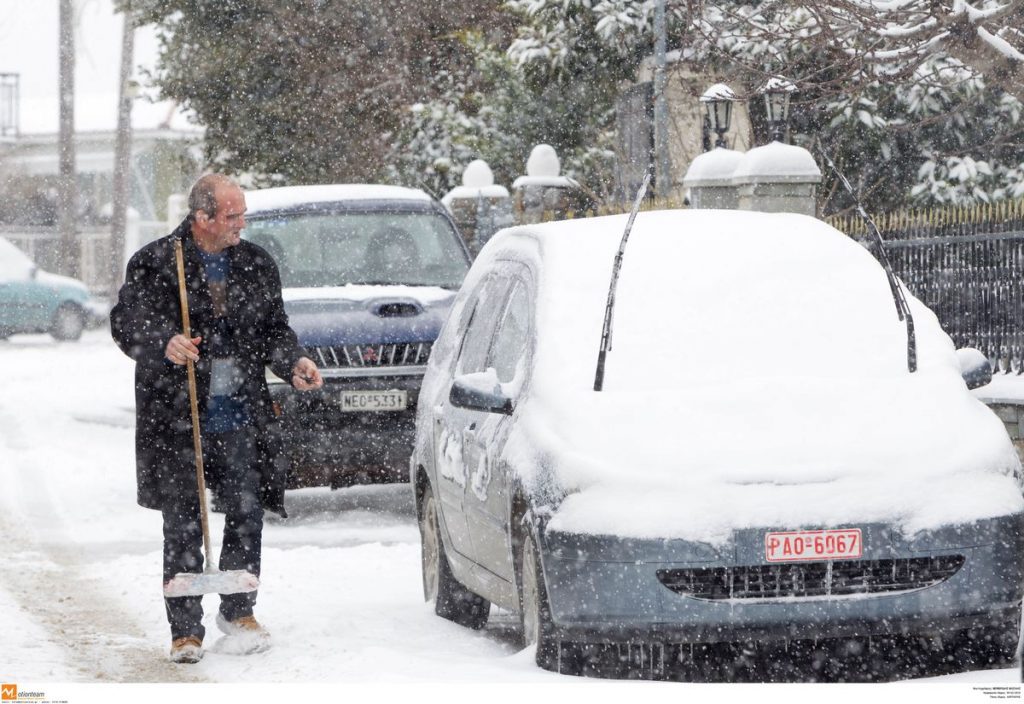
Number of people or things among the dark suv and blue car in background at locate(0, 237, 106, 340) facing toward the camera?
1

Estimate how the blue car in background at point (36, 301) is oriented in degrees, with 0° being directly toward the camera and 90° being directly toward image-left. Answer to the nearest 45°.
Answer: approximately 270°

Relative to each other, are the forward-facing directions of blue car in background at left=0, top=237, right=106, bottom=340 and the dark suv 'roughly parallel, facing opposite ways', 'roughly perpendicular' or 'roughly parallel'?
roughly perpendicular

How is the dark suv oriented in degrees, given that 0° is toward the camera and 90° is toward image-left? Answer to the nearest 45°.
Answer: approximately 0°

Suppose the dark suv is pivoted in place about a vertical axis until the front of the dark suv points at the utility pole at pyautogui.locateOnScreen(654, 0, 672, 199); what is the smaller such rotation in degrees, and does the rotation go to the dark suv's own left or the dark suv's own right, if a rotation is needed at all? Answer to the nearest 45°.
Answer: approximately 180°

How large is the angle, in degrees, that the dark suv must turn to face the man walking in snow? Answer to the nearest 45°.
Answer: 0° — it already faces them

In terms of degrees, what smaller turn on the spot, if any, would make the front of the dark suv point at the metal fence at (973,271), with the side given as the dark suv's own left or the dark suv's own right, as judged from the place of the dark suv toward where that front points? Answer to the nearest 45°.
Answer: approximately 90° to the dark suv's own left

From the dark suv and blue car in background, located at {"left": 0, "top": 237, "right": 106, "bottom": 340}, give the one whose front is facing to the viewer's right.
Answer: the blue car in background

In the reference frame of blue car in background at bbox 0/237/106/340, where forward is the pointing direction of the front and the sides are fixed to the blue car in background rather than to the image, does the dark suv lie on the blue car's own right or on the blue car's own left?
on the blue car's own right
